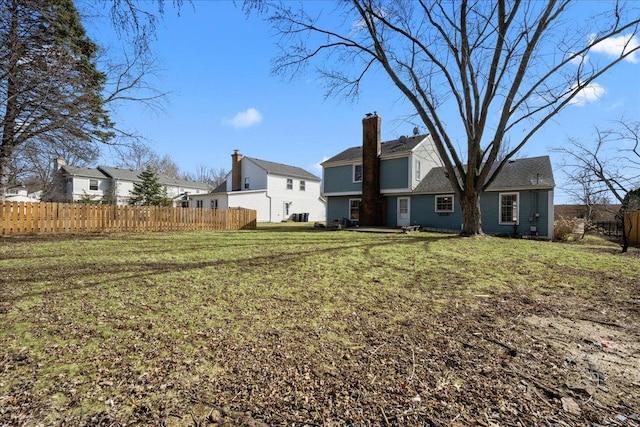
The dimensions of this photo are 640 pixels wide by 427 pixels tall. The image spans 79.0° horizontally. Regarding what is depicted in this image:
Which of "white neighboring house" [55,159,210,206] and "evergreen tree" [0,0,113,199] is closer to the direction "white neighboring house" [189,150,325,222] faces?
the white neighboring house

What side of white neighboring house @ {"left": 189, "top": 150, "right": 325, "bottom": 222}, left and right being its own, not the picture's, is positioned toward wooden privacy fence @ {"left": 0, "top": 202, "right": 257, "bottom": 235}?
left

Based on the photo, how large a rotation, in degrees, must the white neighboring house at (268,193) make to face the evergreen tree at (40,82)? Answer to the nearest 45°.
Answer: approximately 135° to its left

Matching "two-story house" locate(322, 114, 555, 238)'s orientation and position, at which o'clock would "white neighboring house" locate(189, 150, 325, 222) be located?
The white neighboring house is roughly at 10 o'clock from the two-story house.

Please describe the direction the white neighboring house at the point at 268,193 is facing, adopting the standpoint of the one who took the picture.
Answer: facing away from the viewer and to the left of the viewer

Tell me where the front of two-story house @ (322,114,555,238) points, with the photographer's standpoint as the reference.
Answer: facing away from the viewer

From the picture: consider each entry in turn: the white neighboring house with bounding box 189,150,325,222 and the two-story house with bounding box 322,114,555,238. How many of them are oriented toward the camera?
0

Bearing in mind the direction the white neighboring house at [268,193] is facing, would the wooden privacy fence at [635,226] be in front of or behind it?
behind
